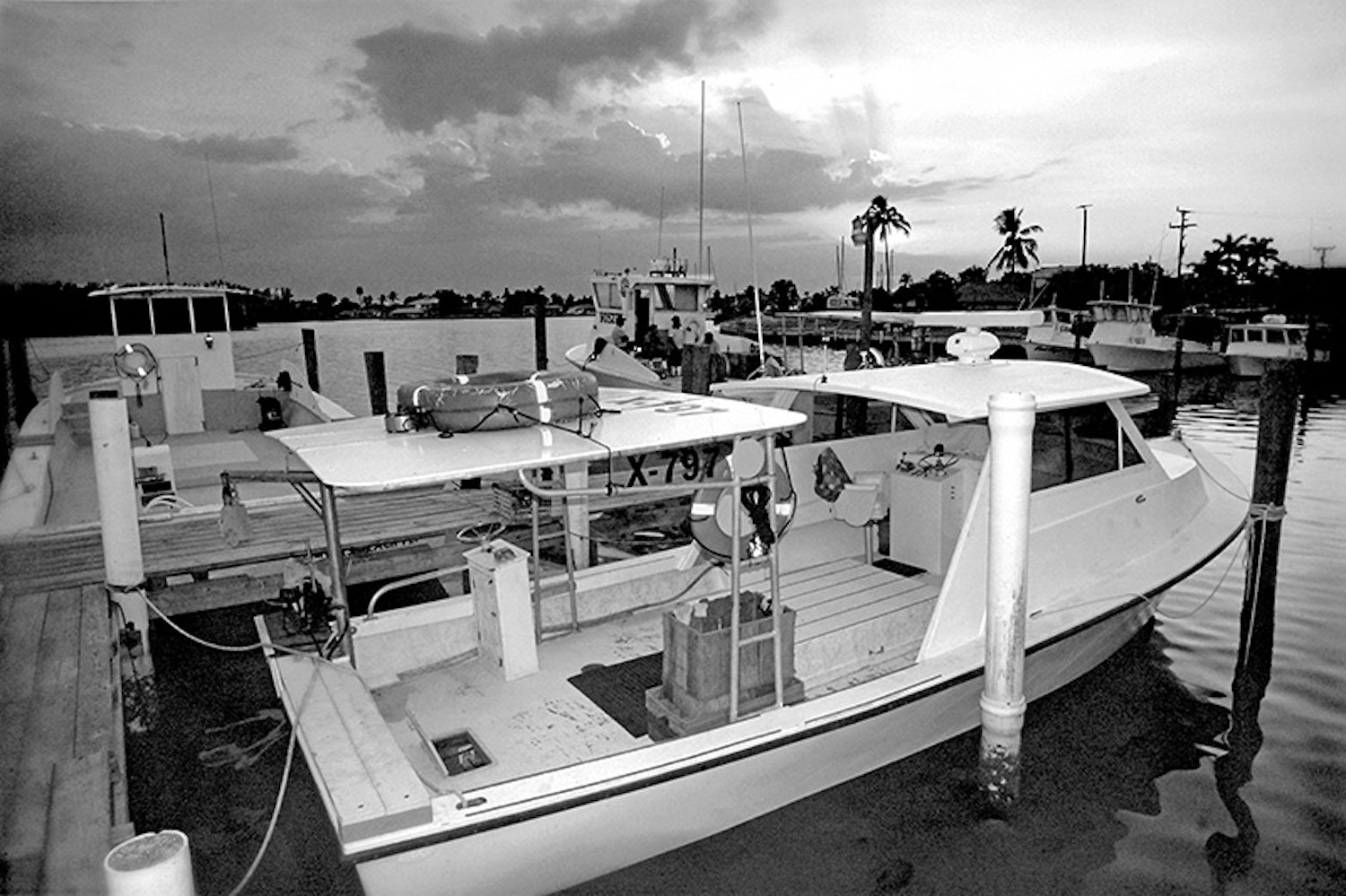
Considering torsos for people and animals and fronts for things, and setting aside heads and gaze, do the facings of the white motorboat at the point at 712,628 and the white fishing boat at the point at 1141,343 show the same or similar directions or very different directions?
very different directions

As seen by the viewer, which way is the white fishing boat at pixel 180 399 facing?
away from the camera

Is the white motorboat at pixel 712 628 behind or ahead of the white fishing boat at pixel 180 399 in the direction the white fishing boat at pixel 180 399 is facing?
behind

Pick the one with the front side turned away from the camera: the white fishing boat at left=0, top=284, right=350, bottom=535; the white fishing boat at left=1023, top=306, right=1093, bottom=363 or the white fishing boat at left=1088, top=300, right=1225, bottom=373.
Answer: the white fishing boat at left=0, top=284, right=350, bottom=535

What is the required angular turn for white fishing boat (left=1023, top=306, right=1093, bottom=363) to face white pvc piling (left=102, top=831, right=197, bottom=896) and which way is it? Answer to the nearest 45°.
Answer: approximately 45° to its left

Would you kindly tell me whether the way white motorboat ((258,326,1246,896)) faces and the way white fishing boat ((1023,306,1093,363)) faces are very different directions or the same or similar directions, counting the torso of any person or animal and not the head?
very different directions

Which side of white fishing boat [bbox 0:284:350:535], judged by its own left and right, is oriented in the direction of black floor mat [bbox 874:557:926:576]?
back

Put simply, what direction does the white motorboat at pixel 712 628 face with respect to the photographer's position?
facing away from the viewer and to the right of the viewer

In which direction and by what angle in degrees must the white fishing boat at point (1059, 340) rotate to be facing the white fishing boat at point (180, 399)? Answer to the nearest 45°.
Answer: approximately 45° to its left

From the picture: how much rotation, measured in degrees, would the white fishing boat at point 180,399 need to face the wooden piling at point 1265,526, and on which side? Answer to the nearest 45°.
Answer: approximately 135° to its right
